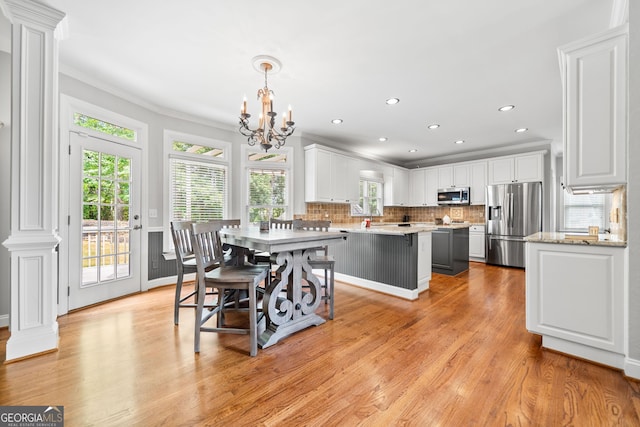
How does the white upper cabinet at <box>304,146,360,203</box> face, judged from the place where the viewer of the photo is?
facing the viewer and to the right of the viewer

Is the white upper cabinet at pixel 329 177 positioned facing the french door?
no

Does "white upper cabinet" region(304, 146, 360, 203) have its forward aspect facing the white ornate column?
no

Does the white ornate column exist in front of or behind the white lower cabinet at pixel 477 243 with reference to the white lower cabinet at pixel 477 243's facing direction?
in front

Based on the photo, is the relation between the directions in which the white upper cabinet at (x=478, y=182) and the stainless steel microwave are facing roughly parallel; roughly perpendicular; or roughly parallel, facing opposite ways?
roughly parallel

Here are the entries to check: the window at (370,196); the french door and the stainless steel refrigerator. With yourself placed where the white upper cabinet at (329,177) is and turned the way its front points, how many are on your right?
1

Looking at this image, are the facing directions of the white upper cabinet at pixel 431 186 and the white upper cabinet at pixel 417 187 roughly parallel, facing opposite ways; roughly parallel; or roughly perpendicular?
roughly parallel

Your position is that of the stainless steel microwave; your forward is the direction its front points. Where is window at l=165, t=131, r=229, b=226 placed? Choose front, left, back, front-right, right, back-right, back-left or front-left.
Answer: front-right

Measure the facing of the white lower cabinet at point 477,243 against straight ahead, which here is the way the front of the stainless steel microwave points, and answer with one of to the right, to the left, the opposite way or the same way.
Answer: the same way

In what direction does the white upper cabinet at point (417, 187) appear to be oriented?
toward the camera

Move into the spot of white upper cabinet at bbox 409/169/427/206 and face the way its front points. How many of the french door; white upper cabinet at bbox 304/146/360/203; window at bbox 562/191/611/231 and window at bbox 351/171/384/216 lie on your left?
1

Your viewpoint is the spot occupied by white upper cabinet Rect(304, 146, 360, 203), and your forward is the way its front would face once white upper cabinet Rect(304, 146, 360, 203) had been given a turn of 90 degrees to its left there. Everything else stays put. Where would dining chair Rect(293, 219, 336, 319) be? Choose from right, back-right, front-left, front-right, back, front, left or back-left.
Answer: back-right

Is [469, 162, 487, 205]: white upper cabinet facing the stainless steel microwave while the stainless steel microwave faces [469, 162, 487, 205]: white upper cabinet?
no

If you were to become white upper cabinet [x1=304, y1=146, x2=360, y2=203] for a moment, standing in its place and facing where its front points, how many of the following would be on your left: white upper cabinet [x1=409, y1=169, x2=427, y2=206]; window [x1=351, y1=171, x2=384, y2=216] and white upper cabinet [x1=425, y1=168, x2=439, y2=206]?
3

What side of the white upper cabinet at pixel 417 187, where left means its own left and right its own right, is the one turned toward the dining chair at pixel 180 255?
front

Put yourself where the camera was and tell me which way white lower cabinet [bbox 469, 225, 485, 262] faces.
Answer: facing the viewer

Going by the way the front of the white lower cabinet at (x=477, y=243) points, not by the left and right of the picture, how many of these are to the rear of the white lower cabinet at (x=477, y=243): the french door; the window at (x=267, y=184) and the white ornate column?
0

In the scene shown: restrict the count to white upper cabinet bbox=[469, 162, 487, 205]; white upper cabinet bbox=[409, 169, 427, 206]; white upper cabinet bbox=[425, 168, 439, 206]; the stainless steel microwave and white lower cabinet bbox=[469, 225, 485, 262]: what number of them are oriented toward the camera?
5

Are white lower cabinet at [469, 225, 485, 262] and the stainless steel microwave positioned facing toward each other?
no

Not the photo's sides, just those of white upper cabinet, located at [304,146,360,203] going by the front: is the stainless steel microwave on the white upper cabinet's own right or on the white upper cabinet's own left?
on the white upper cabinet's own left
